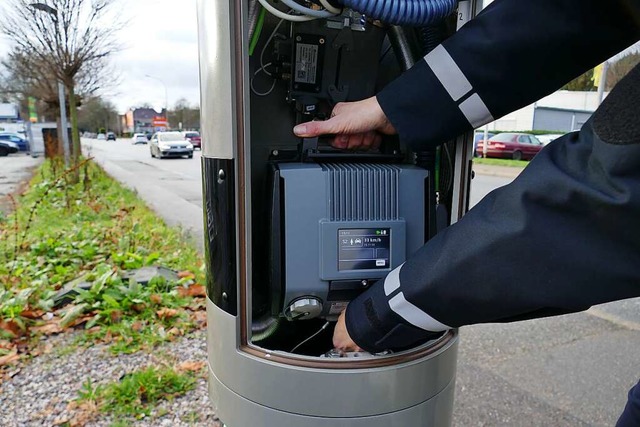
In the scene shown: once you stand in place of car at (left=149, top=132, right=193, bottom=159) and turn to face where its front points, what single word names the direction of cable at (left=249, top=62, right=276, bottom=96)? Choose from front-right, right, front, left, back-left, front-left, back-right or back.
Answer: front-right

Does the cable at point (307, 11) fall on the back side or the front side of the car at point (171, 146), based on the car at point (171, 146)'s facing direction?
on the front side

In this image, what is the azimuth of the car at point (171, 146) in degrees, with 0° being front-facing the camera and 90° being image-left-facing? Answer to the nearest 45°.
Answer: approximately 315°

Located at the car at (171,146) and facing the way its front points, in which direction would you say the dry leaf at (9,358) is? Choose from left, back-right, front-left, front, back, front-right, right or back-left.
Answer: front-right

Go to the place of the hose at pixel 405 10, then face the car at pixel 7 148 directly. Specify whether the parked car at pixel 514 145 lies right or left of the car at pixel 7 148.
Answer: right

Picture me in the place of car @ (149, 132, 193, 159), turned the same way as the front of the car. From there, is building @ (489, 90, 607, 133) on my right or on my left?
on my left

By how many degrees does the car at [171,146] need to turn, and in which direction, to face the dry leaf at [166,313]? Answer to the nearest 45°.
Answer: approximately 45° to its right

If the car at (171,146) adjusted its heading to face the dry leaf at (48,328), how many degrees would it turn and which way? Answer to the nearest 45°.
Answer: approximately 45° to its right

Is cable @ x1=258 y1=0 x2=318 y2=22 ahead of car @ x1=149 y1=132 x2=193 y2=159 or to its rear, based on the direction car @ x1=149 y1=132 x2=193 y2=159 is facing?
ahead
